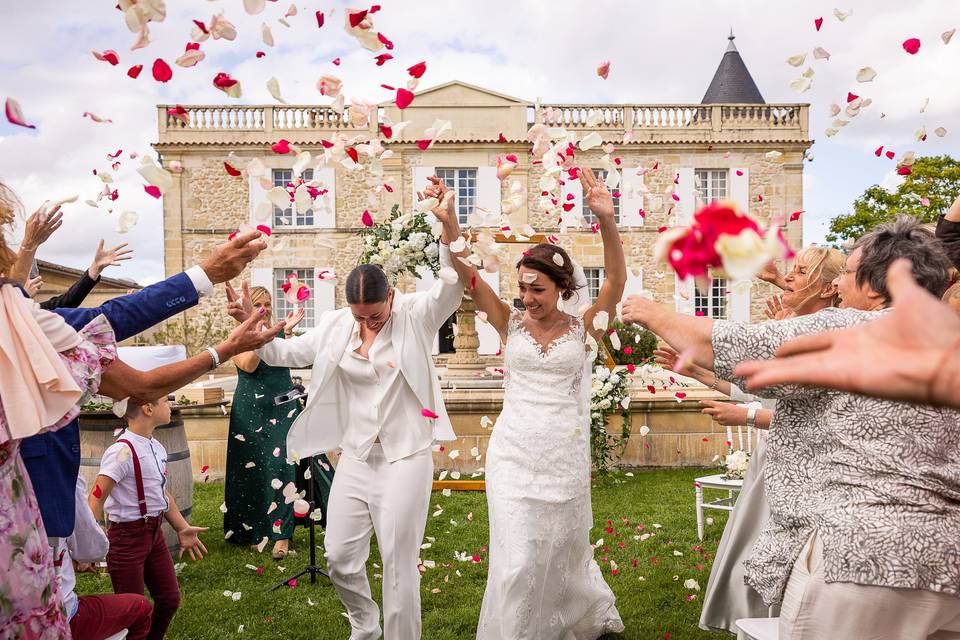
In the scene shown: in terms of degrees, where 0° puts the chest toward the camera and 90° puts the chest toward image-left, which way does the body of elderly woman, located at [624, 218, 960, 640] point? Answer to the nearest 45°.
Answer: approximately 135°

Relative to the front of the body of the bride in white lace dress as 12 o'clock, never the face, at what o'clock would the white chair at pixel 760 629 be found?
The white chair is roughly at 11 o'clock from the bride in white lace dress.

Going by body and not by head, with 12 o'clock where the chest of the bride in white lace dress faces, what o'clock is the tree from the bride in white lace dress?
The tree is roughly at 7 o'clock from the bride in white lace dress.

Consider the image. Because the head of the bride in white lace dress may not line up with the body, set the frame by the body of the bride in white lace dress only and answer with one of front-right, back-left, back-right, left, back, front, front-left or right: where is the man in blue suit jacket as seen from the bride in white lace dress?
front-right

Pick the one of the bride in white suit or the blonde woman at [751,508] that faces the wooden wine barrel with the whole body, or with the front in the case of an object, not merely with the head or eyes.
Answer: the blonde woman

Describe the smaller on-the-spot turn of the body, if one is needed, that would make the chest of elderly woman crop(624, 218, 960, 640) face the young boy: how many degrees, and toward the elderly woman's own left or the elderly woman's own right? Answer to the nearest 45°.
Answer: approximately 45° to the elderly woman's own left

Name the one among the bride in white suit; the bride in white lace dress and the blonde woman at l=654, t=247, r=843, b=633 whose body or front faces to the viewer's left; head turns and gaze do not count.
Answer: the blonde woman

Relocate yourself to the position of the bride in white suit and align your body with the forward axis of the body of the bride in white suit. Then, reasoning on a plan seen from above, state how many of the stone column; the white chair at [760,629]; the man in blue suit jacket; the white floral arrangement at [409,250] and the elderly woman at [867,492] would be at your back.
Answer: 2

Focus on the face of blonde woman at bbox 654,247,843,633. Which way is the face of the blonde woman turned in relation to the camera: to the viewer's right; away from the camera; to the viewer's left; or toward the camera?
to the viewer's left

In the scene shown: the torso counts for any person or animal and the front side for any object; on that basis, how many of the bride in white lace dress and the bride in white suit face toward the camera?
2

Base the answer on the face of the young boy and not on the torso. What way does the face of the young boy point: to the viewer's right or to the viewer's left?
to the viewer's right

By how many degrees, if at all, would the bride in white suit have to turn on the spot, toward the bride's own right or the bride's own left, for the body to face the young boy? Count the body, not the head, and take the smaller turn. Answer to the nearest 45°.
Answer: approximately 90° to the bride's own right

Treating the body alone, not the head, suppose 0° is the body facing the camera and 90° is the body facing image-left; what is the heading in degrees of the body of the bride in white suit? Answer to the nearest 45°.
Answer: approximately 0°
